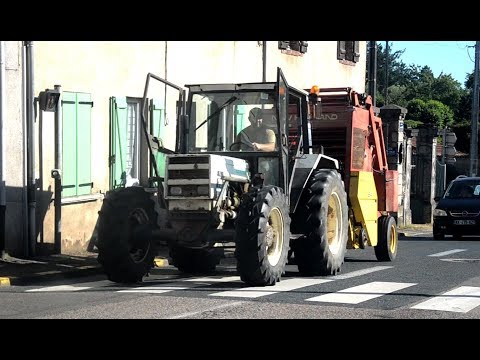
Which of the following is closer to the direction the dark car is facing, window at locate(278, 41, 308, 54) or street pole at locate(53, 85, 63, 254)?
the street pole

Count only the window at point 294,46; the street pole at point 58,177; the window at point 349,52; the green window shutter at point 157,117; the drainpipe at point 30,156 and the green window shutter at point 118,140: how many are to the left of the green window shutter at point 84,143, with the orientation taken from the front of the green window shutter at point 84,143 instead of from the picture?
4

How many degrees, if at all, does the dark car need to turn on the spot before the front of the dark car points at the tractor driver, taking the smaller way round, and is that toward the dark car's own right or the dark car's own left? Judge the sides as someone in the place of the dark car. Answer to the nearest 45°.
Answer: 0° — it already faces them

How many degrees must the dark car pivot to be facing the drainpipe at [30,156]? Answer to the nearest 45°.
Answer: approximately 45° to its right

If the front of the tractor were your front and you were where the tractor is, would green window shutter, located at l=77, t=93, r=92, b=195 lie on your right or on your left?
on your right

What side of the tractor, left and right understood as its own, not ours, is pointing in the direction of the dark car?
back

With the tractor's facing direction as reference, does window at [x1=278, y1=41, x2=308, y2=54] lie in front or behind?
behind

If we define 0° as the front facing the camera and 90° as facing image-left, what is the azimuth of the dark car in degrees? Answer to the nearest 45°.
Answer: approximately 0°

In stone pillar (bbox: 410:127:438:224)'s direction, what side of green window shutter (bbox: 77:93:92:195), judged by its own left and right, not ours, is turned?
left

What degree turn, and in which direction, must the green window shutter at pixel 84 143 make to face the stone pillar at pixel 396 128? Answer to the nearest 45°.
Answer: approximately 90° to its left

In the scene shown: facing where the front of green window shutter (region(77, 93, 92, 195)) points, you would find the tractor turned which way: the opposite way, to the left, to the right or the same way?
to the right

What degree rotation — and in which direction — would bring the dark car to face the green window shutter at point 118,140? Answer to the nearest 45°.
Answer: approximately 45° to its right
